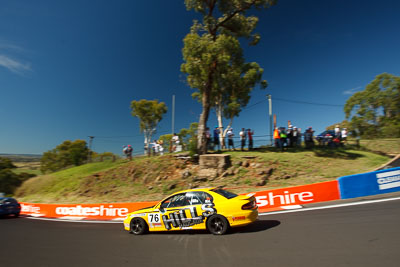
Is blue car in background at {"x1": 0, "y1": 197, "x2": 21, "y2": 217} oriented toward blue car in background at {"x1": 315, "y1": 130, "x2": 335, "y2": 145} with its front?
no

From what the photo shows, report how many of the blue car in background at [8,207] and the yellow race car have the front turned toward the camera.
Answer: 0

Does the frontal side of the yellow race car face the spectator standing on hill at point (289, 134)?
no

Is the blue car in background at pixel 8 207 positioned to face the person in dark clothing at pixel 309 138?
no

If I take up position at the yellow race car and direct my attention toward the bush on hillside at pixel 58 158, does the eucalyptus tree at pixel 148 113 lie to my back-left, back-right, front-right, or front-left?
front-right

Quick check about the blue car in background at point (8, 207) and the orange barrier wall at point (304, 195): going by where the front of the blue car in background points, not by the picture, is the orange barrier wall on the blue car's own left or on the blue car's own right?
on the blue car's own right
